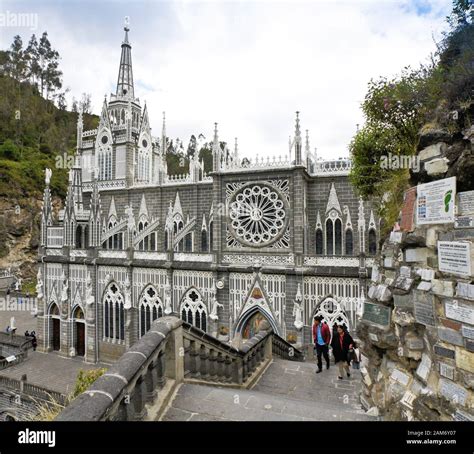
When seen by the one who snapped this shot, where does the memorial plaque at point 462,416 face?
facing the viewer and to the left of the viewer

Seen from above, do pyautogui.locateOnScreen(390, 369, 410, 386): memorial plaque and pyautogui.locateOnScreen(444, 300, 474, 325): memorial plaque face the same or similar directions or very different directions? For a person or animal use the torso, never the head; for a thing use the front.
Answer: same or similar directions

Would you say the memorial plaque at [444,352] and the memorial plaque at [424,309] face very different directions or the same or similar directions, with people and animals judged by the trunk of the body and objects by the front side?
same or similar directions

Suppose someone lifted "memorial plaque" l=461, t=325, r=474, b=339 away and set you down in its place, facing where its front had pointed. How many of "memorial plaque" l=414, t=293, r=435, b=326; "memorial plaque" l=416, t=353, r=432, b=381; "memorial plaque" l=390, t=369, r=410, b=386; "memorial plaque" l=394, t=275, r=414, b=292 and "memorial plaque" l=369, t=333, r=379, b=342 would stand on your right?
5

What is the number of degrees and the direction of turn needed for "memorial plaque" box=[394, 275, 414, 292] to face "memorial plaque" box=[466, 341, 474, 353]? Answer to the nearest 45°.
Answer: approximately 90° to its left

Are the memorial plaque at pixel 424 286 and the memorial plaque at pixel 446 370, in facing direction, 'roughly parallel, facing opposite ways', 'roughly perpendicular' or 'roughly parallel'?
roughly parallel

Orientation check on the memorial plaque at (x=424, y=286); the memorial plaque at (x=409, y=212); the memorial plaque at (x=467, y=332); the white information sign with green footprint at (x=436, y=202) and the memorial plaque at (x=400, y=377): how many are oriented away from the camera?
0

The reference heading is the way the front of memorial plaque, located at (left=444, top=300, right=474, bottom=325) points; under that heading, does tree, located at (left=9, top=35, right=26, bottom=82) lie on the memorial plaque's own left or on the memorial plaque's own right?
on the memorial plaque's own right

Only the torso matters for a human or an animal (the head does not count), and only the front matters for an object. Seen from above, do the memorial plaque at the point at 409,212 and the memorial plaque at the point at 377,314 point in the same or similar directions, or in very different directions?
same or similar directions

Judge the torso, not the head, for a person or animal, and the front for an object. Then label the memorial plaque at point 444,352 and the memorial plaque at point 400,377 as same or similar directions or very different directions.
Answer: same or similar directions

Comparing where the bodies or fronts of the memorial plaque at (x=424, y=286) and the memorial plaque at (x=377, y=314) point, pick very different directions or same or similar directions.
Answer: same or similar directions

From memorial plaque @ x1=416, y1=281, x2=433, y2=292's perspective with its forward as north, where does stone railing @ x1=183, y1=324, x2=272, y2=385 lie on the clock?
The stone railing is roughly at 2 o'clock from the memorial plaque.

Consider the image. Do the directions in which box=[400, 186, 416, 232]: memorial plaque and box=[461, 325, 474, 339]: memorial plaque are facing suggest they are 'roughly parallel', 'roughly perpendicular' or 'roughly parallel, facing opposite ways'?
roughly parallel

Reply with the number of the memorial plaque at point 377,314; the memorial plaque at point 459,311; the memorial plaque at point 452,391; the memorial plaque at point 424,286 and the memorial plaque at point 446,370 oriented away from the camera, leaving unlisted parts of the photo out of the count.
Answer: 0

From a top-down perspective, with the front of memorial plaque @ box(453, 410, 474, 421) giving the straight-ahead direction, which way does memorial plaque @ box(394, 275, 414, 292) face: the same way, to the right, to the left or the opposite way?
the same way

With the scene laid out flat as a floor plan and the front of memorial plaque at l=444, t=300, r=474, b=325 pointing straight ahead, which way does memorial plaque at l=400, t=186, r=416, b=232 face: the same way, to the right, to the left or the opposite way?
the same way

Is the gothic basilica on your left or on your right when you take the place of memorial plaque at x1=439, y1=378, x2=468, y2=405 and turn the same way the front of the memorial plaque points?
on your right

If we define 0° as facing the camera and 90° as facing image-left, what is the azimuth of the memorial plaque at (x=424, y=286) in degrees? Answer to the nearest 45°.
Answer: approximately 45°

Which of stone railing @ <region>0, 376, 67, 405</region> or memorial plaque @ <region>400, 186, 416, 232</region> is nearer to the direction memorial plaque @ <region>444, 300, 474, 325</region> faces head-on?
the stone railing
